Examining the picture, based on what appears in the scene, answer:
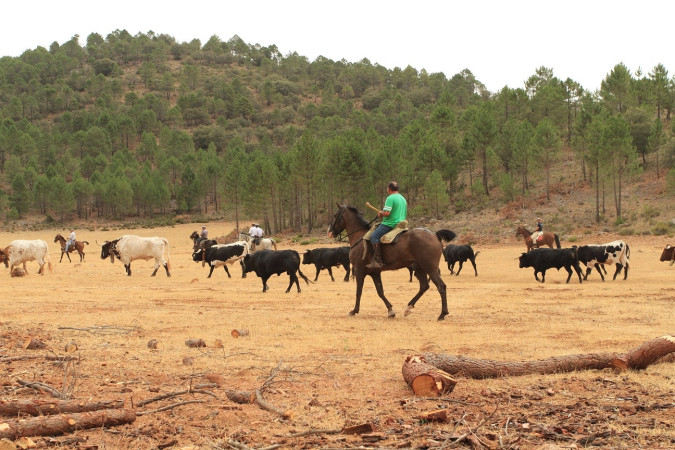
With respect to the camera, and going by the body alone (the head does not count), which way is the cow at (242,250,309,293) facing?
to the viewer's left

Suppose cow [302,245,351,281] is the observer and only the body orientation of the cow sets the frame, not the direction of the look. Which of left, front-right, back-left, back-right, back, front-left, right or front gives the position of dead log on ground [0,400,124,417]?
left

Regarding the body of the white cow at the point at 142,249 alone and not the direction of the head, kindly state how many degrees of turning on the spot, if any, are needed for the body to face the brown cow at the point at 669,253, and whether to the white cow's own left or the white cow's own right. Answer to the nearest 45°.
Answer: approximately 180°

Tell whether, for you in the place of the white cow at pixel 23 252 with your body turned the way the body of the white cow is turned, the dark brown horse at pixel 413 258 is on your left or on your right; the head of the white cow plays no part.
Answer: on your left

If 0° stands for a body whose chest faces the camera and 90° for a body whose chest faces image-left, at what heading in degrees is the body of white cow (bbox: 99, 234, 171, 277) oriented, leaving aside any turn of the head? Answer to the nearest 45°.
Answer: approximately 90°

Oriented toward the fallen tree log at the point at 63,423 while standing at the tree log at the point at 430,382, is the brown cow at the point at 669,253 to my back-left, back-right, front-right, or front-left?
back-right

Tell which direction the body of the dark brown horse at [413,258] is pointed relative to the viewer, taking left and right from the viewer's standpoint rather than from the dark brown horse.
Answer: facing to the left of the viewer

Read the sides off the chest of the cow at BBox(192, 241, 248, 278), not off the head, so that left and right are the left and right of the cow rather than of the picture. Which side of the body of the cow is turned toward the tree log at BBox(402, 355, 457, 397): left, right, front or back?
left

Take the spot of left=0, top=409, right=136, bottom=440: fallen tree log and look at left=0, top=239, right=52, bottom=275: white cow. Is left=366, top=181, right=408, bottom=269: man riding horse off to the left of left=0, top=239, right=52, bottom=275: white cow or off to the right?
right

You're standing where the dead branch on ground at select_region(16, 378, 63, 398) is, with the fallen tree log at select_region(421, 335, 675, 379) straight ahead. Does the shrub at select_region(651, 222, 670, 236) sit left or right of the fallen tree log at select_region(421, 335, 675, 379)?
left

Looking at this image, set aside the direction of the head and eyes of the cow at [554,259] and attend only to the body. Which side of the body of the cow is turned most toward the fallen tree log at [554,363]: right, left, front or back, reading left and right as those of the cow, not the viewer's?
left

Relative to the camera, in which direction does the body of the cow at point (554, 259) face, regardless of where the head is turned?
to the viewer's left

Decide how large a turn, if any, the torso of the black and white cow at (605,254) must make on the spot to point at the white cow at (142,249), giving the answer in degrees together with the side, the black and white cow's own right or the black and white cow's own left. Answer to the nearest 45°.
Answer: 0° — it already faces it

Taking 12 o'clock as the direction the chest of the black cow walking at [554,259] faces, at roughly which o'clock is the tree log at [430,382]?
The tree log is roughly at 9 o'clock from the black cow walking.
